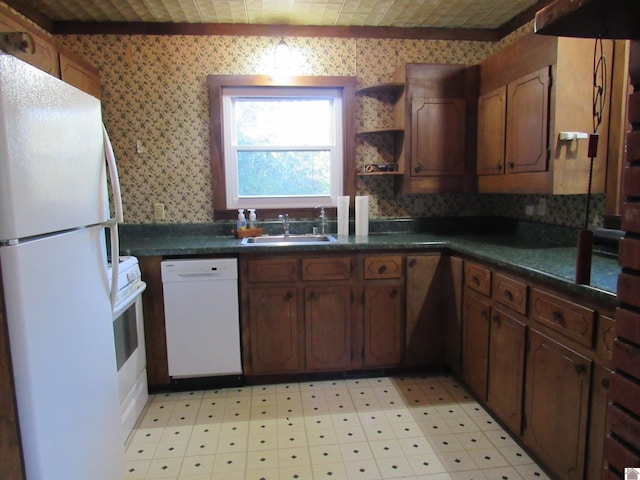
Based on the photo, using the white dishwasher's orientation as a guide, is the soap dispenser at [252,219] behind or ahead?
behind

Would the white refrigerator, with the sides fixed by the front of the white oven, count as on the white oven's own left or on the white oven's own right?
on the white oven's own right

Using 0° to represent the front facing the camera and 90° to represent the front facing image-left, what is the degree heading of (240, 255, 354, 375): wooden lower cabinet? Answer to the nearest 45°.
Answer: approximately 0°

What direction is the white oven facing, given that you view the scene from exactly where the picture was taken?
facing the viewer and to the right of the viewer

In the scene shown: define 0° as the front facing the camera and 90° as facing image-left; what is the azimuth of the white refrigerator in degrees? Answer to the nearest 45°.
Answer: approximately 315°

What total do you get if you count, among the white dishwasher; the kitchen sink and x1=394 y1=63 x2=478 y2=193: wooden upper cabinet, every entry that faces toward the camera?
3

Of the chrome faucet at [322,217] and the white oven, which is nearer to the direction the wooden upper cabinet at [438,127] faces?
the white oven

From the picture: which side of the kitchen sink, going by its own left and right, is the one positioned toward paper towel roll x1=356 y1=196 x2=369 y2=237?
left

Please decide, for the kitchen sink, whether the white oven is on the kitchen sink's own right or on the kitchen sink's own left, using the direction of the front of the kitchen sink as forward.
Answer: on the kitchen sink's own right

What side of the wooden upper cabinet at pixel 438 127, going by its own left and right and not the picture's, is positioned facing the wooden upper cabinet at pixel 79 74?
right

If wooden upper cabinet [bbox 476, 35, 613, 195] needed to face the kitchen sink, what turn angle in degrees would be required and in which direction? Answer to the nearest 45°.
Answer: approximately 45° to its right

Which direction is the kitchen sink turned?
toward the camera

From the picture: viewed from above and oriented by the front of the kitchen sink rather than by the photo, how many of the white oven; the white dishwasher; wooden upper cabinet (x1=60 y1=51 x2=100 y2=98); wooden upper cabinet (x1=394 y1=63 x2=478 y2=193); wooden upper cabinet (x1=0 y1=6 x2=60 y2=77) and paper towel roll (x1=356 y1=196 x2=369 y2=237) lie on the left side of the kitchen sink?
2

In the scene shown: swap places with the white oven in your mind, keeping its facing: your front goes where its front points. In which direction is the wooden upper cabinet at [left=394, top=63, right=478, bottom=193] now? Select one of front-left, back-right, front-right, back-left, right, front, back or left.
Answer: front-left
